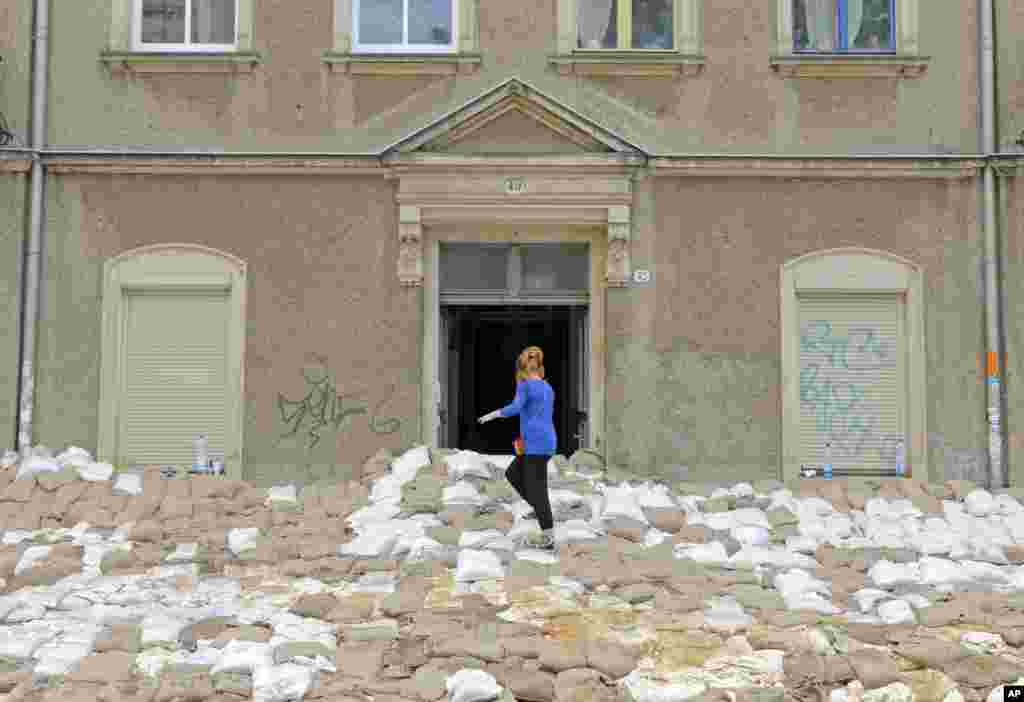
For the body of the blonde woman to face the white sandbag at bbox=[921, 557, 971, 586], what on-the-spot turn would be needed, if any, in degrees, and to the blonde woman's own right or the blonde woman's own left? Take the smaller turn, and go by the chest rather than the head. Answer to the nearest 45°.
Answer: approximately 135° to the blonde woman's own right

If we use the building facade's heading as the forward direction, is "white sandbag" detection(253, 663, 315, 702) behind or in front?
in front

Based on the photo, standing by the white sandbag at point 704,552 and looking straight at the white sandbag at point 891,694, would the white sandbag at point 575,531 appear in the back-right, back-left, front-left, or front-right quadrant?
back-right

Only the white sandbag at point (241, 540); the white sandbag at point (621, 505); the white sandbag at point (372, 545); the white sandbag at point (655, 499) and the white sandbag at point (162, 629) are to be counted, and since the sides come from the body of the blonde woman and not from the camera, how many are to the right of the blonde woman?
2

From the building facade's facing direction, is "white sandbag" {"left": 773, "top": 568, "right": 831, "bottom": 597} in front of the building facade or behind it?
in front

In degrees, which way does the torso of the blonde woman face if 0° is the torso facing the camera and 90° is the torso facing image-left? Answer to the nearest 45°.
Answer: approximately 135°

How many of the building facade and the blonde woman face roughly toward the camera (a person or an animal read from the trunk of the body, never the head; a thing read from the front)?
1

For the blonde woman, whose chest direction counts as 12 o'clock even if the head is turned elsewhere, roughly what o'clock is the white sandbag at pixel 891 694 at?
The white sandbag is roughly at 6 o'clock from the blonde woman.

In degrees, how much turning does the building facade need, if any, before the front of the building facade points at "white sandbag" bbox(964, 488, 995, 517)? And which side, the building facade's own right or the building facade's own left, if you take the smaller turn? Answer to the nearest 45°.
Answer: approximately 90° to the building facade's own left

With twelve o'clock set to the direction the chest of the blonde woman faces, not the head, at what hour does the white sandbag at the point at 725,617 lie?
The white sandbag is roughly at 6 o'clock from the blonde woman.

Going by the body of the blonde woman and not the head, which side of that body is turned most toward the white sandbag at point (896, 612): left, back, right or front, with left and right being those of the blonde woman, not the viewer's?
back

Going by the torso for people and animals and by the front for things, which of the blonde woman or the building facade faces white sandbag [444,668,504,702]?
the building facade

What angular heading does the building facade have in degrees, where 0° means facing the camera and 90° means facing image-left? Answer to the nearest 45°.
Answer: approximately 0°
